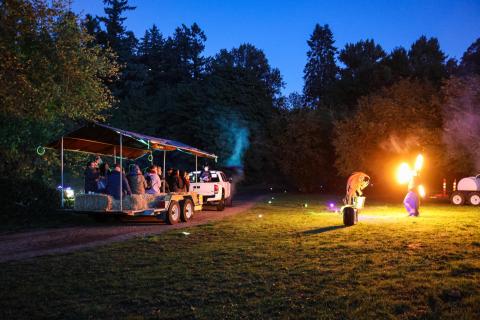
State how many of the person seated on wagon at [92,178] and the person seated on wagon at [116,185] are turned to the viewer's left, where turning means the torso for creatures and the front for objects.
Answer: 0

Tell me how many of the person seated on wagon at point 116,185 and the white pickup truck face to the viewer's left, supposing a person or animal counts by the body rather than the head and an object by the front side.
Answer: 0

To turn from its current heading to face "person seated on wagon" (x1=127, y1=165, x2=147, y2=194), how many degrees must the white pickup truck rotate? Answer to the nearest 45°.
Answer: approximately 135° to its right

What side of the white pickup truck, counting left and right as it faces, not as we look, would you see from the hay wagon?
back

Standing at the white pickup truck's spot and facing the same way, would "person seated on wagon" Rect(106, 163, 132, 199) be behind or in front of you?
behind

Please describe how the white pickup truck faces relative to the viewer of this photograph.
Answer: facing away from the viewer and to the right of the viewer

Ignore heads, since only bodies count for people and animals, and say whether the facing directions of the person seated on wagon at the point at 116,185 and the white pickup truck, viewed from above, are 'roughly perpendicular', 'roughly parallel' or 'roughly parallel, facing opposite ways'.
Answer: roughly perpendicular
